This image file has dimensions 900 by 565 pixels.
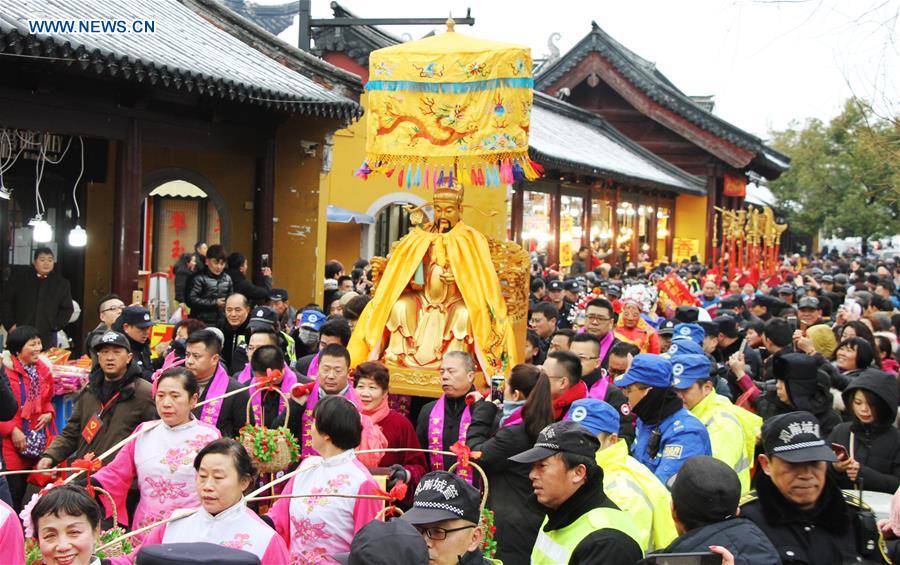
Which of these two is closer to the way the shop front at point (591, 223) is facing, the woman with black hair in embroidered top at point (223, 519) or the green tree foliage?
the woman with black hair in embroidered top

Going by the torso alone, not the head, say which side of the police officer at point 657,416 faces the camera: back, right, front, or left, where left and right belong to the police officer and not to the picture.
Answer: left

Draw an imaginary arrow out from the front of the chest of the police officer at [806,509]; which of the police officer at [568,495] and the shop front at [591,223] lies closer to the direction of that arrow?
the police officer

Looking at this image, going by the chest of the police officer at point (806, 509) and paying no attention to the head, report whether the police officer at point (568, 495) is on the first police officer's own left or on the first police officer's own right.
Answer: on the first police officer's own right

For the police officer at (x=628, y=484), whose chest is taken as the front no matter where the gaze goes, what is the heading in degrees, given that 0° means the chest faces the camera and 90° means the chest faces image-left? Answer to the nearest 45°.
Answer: approximately 90°

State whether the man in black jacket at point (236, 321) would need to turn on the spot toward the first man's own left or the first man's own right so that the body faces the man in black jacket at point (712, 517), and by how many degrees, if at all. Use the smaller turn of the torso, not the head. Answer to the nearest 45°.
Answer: approximately 45° to the first man's own left

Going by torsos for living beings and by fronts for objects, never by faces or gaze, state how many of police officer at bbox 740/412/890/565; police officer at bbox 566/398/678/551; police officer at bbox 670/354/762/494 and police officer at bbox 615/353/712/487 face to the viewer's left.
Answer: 3

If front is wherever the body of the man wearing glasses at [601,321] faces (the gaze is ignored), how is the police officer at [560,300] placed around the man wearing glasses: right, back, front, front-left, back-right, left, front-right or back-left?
back-right

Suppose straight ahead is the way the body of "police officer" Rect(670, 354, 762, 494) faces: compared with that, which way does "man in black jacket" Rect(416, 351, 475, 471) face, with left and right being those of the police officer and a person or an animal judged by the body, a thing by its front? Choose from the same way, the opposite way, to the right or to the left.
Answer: to the left

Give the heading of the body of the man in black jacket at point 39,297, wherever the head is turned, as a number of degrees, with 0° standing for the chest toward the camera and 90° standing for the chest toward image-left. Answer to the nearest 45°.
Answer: approximately 0°

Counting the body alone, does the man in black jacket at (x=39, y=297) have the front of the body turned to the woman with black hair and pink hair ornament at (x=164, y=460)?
yes
